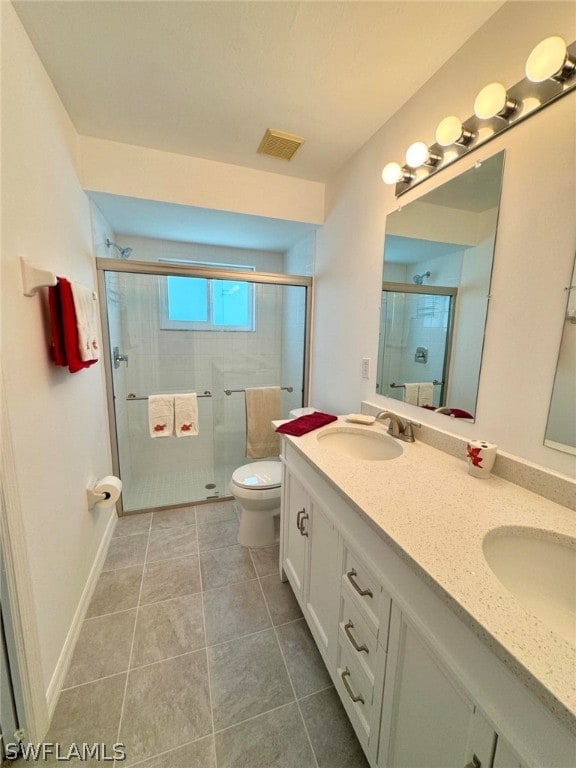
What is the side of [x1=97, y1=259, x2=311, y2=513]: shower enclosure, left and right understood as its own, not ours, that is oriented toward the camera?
front

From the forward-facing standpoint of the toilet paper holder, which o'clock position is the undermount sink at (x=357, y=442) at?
The undermount sink is roughly at 1 o'clock from the toilet paper holder.

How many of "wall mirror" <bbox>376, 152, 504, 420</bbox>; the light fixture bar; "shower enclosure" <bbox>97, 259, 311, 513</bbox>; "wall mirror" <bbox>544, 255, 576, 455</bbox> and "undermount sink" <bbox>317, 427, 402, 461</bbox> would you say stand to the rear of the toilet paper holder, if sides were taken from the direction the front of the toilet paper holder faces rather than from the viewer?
0

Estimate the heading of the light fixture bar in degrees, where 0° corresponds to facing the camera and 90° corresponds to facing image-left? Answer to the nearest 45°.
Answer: approximately 45°

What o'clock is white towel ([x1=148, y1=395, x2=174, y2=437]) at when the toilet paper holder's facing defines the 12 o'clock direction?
The white towel is roughly at 10 o'clock from the toilet paper holder.

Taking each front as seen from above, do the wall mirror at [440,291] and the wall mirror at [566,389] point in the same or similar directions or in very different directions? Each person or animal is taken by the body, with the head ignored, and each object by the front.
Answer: same or similar directions

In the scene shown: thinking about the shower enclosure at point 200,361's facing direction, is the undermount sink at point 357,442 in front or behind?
in front

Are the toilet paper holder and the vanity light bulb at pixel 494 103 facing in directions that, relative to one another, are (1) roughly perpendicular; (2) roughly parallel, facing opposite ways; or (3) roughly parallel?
roughly parallel, facing opposite ways

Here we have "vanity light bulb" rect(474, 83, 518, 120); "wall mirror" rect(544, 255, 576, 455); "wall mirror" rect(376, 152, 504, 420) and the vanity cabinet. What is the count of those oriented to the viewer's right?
0

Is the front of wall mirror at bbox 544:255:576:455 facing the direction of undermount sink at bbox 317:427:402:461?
no

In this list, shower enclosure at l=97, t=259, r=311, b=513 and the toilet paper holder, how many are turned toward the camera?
1

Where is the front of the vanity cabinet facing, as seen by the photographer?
facing the viewer and to the left of the viewer

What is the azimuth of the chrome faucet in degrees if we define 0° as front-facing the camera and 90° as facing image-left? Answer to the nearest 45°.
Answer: approximately 45°

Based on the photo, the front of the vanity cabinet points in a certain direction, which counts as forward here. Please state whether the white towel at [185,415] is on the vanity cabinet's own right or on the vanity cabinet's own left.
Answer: on the vanity cabinet's own right

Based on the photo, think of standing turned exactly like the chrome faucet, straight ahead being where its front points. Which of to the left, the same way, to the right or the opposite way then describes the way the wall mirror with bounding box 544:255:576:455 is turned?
the same way

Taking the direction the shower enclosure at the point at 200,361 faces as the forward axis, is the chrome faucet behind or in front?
in front

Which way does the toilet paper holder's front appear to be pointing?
to the viewer's right

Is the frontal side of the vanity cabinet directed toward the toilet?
no

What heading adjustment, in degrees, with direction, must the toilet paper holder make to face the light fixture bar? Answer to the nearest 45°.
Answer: approximately 45° to its right
